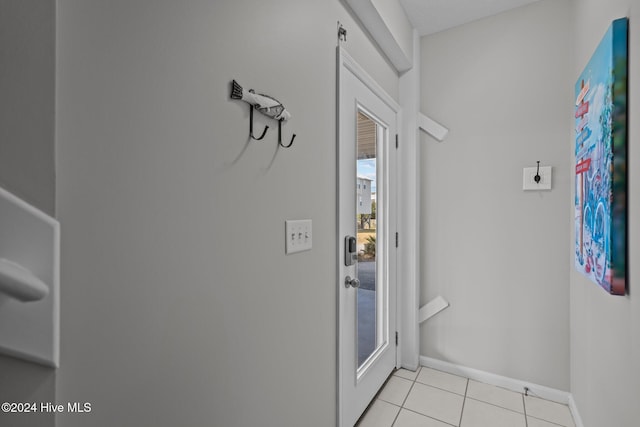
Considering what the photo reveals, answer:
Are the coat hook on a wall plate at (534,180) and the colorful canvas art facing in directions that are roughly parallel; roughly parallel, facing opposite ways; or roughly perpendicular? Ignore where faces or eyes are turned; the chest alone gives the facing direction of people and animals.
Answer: roughly perpendicular

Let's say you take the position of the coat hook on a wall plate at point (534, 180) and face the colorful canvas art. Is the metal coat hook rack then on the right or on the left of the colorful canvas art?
right

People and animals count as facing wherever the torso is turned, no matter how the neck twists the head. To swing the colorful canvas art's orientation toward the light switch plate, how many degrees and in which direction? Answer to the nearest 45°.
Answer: approximately 45° to its left

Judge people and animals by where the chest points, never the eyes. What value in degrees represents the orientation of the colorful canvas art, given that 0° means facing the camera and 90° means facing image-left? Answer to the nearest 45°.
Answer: approximately 90°

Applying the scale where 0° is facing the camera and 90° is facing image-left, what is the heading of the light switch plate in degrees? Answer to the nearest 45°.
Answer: approximately 315°

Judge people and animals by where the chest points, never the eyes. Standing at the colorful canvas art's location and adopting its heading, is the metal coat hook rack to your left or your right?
on your left

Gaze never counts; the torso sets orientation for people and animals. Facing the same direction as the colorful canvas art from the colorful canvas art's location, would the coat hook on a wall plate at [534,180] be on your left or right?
on your right

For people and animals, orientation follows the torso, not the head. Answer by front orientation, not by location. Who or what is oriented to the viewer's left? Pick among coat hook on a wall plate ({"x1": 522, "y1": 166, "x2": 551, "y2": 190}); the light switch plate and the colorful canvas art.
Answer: the colorful canvas art

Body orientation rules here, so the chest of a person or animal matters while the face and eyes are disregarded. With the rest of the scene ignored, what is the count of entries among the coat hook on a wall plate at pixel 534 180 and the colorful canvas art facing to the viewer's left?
1

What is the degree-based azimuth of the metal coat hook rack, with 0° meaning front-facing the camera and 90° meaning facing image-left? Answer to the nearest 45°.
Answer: approximately 315°
